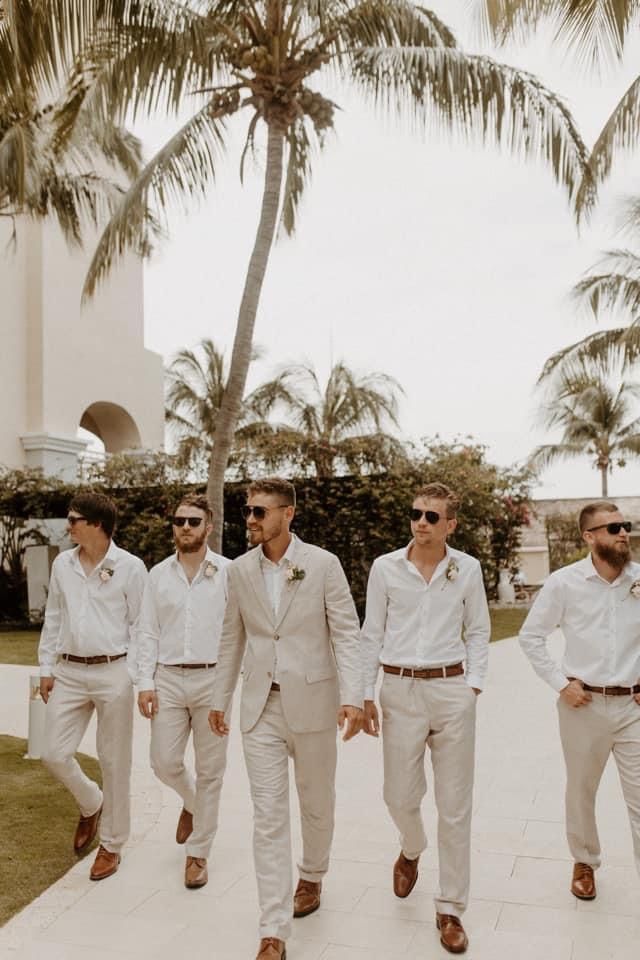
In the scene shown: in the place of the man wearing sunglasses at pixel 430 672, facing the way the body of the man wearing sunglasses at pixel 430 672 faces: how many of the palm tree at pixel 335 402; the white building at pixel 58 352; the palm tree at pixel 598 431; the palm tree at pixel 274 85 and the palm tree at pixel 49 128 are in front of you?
0

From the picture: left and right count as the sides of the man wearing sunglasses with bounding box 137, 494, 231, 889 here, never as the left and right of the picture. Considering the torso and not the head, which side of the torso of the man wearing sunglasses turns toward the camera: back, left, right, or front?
front

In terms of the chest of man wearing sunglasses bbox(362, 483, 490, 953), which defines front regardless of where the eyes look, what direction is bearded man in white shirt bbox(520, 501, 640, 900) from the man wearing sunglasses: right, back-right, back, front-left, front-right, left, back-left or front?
left

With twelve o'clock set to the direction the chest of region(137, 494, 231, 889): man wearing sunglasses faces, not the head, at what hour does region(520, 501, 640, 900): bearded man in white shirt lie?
The bearded man in white shirt is roughly at 10 o'clock from the man wearing sunglasses.

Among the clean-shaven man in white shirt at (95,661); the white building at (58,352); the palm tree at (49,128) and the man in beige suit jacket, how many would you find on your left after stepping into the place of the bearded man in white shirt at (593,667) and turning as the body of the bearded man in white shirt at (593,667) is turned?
0

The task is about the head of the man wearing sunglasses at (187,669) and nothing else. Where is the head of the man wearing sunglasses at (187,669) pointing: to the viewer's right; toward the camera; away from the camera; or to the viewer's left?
toward the camera

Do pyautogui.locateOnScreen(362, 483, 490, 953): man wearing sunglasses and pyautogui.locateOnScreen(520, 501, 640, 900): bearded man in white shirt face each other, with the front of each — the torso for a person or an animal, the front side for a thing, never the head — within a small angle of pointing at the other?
no

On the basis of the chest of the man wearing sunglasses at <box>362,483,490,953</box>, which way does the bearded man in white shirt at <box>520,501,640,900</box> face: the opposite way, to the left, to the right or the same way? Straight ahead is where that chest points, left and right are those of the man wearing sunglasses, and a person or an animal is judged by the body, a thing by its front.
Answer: the same way

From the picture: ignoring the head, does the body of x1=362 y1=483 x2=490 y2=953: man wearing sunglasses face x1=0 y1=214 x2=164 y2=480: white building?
no

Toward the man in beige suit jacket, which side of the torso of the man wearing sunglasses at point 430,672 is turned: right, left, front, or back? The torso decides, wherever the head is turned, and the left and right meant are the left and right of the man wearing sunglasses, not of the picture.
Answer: right

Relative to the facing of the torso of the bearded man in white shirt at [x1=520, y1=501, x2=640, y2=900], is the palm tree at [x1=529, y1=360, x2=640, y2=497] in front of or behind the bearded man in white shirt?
behind

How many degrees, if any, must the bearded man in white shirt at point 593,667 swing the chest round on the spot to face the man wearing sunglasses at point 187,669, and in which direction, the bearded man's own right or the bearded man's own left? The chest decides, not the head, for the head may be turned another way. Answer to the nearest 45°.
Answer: approximately 90° to the bearded man's own right

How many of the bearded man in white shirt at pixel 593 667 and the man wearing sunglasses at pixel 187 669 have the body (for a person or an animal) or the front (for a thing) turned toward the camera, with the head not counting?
2

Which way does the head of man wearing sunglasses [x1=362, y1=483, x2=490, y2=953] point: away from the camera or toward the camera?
toward the camera

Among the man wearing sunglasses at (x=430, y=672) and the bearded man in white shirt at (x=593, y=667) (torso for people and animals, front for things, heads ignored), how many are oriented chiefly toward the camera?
2

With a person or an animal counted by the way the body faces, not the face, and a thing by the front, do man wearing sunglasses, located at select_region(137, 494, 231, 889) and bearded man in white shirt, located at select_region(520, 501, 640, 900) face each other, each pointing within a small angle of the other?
no

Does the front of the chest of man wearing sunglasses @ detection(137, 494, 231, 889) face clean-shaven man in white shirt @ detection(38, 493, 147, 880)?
no

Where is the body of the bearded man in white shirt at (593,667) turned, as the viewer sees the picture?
toward the camera

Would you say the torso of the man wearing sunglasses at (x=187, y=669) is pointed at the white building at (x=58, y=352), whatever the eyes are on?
no
